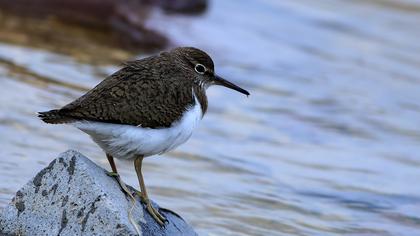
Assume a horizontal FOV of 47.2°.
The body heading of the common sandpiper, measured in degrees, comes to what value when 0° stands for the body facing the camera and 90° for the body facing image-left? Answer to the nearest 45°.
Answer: approximately 270°
